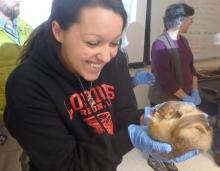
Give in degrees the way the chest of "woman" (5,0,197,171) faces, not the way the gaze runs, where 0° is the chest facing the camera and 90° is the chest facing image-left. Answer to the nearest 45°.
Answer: approximately 315°

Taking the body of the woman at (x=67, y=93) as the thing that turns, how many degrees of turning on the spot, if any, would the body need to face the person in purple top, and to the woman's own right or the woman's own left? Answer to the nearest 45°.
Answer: approximately 90° to the woman's own left
